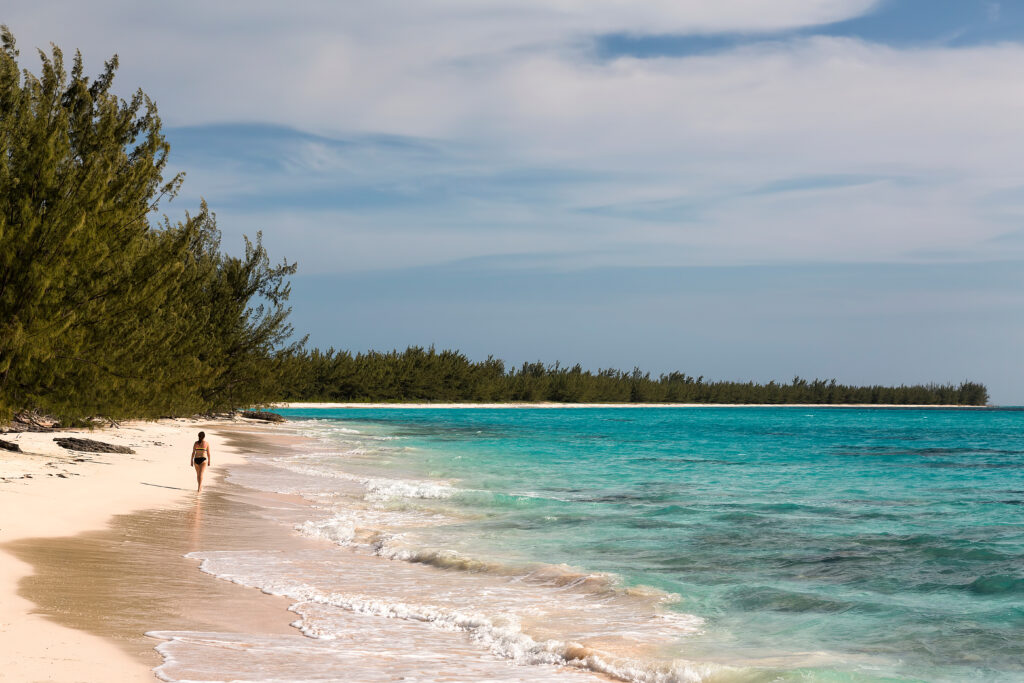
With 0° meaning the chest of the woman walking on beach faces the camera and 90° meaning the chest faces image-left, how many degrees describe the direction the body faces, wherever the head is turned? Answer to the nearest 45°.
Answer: approximately 180°
